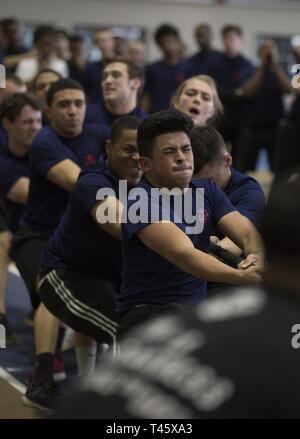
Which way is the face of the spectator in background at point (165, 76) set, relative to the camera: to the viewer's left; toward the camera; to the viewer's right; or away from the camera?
toward the camera

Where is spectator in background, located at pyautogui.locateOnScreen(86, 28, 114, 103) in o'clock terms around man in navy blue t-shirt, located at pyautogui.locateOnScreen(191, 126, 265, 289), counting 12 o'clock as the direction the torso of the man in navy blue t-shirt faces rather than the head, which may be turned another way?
The spectator in background is roughly at 4 o'clock from the man in navy blue t-shirt.

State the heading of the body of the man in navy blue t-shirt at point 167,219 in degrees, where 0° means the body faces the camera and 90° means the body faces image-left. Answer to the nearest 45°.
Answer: approximately 315°

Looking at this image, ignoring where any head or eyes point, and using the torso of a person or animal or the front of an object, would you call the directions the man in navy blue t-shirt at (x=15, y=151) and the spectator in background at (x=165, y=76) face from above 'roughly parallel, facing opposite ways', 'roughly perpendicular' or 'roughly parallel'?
roughly parallel

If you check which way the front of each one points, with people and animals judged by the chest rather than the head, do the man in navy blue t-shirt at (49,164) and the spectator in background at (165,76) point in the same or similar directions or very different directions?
same or similar directions

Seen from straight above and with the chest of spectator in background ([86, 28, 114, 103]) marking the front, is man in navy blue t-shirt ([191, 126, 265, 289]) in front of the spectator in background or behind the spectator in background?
in front

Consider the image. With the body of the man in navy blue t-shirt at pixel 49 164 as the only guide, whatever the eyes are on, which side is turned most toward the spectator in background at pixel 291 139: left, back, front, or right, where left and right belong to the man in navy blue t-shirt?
left

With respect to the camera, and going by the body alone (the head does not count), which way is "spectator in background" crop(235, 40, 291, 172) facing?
toward the camera

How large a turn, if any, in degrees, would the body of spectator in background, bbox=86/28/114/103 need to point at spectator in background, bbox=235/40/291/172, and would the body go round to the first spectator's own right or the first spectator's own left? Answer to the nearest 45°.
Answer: approximately 90° to the first spectator's own left

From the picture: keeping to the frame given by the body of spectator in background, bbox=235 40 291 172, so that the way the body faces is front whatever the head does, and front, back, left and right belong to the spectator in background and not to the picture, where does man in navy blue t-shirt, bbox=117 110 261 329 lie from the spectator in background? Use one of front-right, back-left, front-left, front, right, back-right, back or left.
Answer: front

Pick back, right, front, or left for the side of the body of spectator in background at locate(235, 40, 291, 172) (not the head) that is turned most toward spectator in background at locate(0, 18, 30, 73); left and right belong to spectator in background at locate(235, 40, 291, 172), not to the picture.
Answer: right

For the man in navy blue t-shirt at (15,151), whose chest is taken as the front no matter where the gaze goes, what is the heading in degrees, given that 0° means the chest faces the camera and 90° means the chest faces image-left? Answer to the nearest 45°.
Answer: approximately 315°

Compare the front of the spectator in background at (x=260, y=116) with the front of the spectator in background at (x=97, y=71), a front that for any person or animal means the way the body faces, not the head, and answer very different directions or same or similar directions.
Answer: same or similar directions

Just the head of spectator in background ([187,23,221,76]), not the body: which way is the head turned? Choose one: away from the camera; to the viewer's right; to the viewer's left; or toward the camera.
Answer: toward the camera
